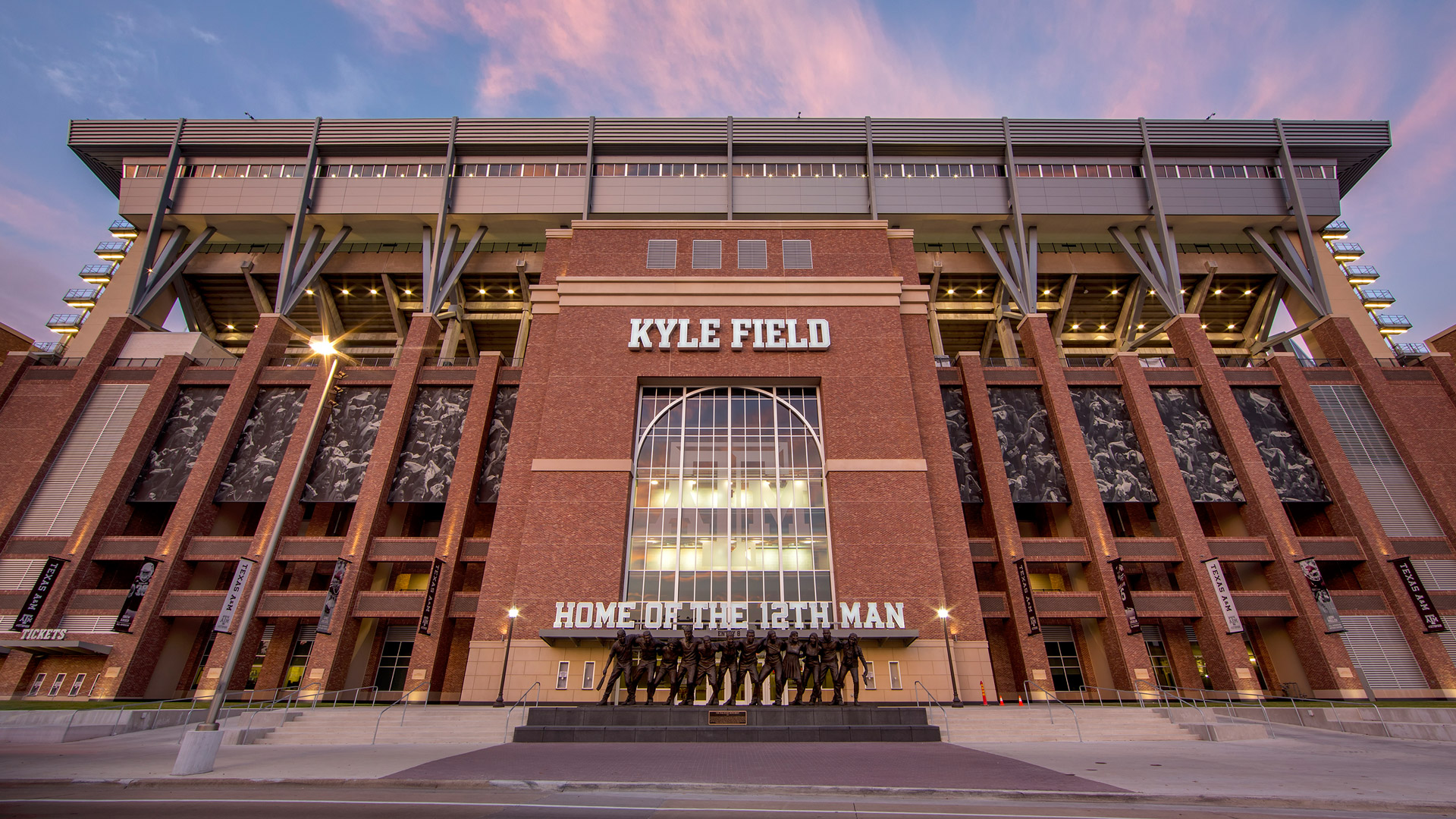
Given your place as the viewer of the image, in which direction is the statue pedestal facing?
facing the viewer

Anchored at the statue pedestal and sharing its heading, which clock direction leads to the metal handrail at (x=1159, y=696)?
The metal handrail is roughly at 8 o'clock from the statue pedestal.

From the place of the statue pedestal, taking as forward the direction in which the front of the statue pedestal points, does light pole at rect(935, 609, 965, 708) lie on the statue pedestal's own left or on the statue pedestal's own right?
on the statue pedestal's own left

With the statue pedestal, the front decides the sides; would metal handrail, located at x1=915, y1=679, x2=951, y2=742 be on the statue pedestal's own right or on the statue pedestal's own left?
on the statue pedestal's own left

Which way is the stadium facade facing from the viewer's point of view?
toward the camera

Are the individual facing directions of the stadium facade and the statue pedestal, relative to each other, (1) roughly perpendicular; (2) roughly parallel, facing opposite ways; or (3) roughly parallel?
roughly parallel

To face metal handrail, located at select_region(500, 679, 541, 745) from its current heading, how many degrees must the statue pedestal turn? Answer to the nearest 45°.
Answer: approximately 90° to its right

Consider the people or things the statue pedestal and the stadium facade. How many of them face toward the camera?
2

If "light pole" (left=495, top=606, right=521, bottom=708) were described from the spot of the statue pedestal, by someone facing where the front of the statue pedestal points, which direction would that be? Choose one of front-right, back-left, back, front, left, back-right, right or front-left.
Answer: back-right
